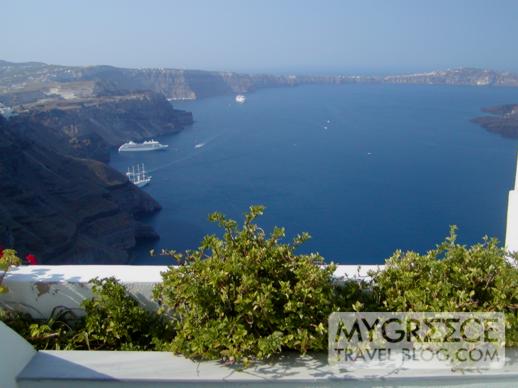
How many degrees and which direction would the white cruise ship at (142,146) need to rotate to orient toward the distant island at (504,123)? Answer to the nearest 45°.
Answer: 0° — it already faces it

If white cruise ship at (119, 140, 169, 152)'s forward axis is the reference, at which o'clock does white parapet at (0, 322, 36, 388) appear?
The white parapet is roughly at 3 o'clock from the white cruise ship.

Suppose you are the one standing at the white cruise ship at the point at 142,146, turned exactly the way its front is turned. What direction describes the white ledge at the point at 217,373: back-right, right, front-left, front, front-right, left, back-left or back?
right

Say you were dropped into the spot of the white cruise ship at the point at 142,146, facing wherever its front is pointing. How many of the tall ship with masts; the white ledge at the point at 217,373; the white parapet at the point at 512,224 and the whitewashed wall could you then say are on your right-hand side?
4

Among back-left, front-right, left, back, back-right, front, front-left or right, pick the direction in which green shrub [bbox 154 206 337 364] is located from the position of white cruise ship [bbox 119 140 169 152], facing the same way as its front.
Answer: right

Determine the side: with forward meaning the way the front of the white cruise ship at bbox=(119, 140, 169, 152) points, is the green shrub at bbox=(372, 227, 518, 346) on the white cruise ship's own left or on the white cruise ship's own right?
on the white cruise ship's own right

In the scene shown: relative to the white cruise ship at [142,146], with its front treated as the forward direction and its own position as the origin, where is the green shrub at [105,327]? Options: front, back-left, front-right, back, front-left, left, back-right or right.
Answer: right

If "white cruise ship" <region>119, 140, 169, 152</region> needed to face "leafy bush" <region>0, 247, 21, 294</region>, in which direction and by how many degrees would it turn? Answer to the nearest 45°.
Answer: approximately 90° to its right

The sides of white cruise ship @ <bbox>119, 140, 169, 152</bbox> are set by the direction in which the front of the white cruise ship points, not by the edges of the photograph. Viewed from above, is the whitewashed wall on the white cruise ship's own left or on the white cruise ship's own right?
on the white cruise ship's own right

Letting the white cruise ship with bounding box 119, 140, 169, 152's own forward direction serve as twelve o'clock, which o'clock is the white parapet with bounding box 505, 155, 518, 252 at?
The white parapet is roughly at 3 o'clock from the white cruise ship.

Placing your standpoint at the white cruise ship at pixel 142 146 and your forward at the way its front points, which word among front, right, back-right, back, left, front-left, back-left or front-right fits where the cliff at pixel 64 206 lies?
right

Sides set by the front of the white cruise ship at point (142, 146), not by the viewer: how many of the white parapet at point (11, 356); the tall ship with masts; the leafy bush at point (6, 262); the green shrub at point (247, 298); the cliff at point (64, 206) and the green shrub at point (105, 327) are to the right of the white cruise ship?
6

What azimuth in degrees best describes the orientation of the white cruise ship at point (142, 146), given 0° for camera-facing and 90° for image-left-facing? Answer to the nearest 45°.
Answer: approximately 270°
